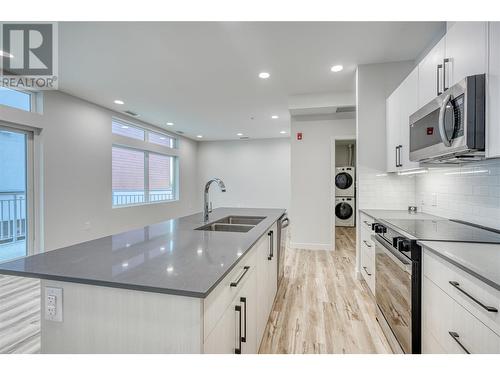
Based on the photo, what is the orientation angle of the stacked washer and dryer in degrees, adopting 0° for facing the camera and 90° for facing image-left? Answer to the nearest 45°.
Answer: approximately 0°

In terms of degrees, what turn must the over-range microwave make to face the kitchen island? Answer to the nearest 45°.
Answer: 0° — it already faces it

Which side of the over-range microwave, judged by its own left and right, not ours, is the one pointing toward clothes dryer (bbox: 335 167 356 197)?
right

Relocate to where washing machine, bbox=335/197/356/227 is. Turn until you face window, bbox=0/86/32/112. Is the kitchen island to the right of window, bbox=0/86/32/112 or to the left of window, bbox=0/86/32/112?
left

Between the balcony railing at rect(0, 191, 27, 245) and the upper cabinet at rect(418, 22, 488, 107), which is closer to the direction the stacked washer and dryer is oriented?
the upper cabinet

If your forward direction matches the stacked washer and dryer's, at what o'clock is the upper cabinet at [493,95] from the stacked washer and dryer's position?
The upper cabinet is roughly at 12 o'clock from the stacked washer and dryer.

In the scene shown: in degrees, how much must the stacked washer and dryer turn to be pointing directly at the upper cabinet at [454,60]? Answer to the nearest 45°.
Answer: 0° — it already faces it

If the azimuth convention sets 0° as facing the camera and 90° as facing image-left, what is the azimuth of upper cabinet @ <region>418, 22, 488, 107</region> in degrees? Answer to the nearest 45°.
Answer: approximately 45°

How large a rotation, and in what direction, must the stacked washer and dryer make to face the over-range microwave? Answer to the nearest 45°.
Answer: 0° — it already faces it

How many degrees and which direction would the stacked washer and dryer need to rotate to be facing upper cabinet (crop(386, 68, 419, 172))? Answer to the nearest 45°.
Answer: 0° — it already faces it
